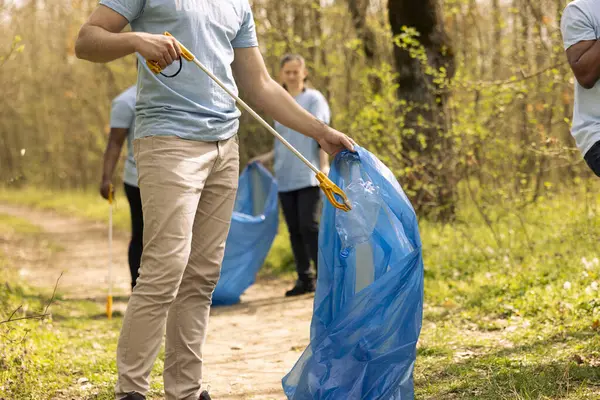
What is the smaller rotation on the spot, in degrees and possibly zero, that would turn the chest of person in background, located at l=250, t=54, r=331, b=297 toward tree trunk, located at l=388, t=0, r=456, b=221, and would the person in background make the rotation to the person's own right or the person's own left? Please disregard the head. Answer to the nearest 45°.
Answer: approximately 180°

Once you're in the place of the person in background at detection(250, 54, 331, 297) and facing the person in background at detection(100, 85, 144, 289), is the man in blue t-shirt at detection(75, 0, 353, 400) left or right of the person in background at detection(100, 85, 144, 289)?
left

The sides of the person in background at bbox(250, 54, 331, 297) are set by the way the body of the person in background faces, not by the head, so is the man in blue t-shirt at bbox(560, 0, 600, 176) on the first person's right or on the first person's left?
on the first person's left

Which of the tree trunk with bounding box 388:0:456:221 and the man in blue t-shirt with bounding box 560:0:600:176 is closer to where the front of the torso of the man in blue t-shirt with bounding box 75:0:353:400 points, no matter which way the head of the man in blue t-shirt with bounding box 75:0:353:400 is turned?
the man in blue t-shirt

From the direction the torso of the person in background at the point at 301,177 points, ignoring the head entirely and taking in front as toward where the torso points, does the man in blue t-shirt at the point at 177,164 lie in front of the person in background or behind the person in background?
in front

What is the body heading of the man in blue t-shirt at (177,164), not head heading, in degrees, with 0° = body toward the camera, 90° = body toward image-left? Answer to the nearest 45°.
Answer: approximately 315°
